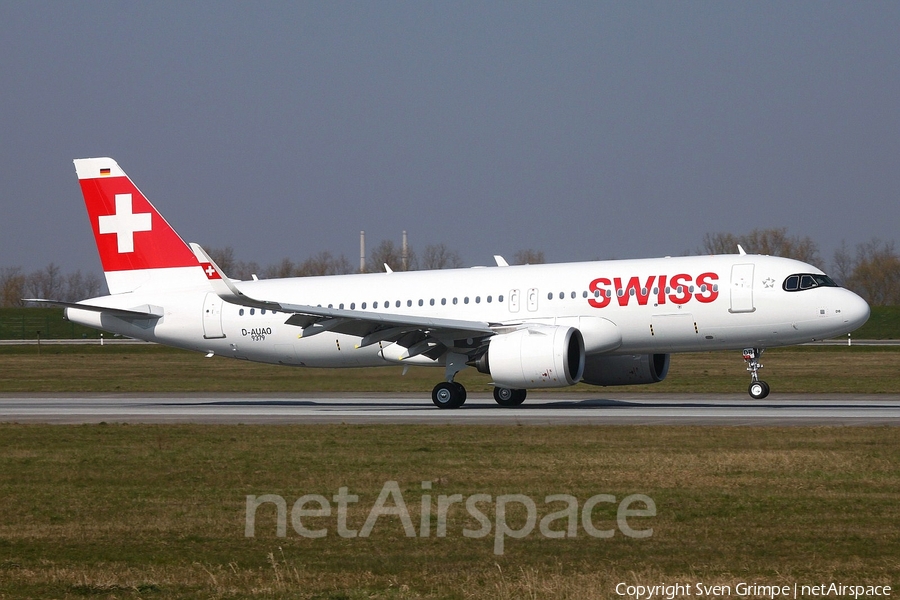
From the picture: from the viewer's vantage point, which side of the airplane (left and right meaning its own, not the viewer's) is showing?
right
